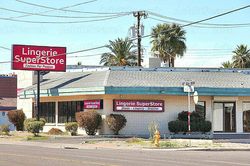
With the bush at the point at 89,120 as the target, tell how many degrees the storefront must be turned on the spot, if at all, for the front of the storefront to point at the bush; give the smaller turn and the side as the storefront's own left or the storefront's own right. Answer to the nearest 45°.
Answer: approximately 45° to the storefront's own right

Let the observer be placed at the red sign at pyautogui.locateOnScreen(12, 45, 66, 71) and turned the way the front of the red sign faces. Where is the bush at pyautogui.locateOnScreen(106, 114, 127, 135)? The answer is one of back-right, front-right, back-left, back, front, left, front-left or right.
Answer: front-left

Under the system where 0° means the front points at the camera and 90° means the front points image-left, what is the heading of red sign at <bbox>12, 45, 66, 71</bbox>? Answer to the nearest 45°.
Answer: approximately 0°

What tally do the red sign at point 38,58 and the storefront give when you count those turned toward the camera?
2

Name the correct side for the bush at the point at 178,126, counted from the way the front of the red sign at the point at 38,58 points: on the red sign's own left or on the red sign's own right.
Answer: on the red sign's own left

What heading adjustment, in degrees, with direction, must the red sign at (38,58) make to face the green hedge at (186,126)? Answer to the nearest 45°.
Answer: approximately 45° to its left
